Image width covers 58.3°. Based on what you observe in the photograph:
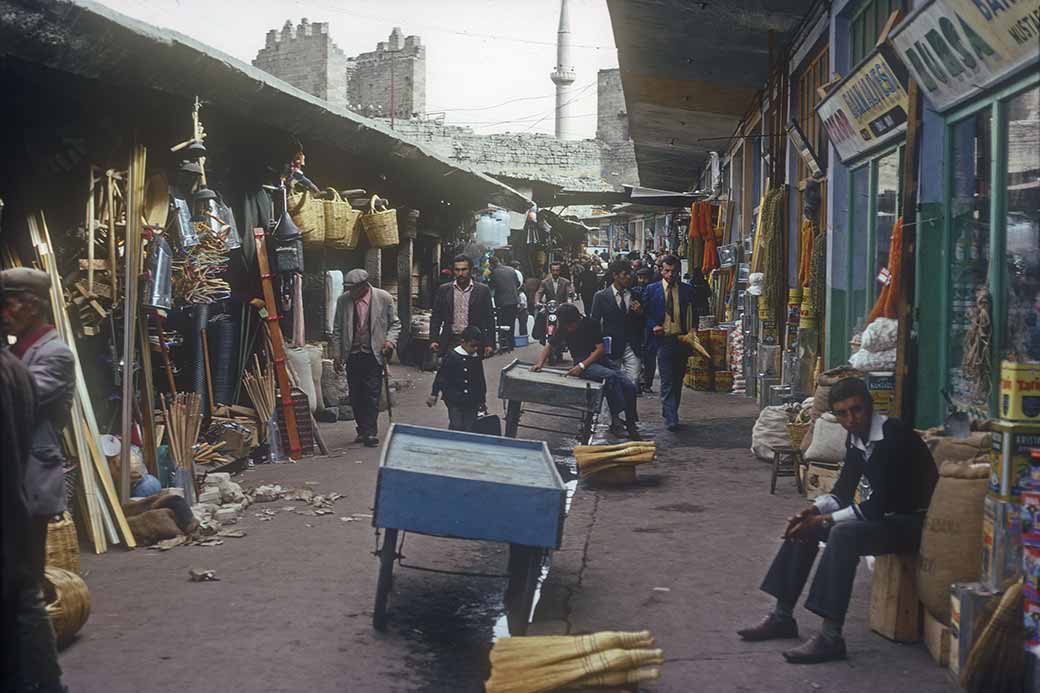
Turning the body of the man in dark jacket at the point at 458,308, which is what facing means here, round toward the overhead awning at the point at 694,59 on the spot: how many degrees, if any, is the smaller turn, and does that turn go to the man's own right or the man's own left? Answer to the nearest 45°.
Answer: approximately 135° to the man's own left

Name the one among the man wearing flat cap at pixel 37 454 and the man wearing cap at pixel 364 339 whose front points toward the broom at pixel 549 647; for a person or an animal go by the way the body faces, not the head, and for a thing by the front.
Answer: the man wearing cap

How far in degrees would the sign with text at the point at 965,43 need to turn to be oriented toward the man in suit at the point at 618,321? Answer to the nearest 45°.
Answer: approximately 90° to its right

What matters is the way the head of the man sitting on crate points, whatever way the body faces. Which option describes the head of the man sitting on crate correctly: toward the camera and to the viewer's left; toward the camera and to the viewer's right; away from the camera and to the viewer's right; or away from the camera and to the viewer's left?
toward the camera and to the viewer's left

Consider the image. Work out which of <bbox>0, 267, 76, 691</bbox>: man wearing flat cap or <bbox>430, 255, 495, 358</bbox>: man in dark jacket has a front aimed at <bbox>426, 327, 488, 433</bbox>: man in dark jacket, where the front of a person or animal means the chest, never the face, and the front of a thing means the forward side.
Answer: <bbox>430, 255, 495, 358</bbox>: man in dark jacket

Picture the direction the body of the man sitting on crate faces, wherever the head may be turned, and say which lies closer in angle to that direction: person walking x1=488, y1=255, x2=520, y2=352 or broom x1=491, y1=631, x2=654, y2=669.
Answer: the broom

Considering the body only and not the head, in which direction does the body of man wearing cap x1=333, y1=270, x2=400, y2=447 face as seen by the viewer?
toward the camera

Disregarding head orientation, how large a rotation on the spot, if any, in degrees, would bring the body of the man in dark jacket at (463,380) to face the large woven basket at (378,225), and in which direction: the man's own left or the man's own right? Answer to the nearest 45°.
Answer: approximately 180°
